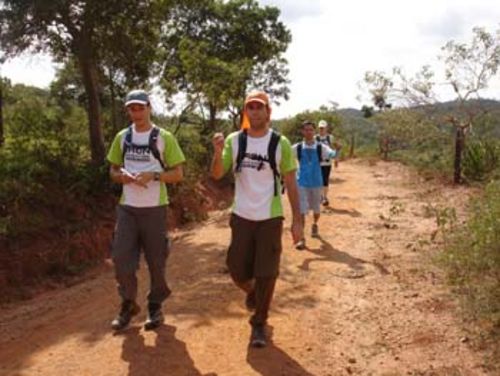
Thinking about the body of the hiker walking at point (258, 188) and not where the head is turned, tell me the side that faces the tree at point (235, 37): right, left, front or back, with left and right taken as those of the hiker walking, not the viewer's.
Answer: back

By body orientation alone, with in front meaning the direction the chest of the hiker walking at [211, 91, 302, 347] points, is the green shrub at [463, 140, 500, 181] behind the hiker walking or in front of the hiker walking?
behind

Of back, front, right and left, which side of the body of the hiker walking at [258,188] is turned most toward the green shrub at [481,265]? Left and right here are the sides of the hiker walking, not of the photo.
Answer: left

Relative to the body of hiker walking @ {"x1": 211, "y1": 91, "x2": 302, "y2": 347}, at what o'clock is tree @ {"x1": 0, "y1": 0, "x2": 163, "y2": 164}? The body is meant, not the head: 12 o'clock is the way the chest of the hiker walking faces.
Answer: The tree is roughly at 5 o'clock from the hiker walking.

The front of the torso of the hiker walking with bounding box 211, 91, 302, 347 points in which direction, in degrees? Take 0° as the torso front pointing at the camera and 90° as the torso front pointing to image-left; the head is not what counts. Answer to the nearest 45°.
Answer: approximately 0°

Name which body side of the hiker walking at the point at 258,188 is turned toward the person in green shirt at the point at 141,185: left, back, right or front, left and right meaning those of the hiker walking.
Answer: right
